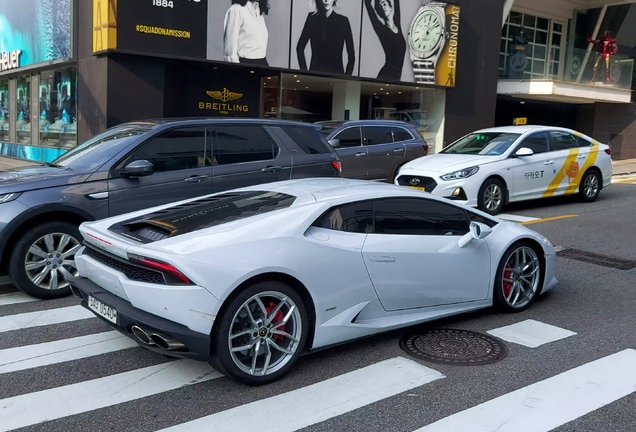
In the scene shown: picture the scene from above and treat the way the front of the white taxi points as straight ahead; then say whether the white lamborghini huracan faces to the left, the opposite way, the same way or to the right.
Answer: the opposite way

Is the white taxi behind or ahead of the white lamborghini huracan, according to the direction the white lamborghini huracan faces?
ahead

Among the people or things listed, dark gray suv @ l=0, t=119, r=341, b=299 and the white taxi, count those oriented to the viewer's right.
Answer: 0

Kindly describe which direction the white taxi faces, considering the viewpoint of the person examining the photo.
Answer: facing the viewer and to the left of the viewer

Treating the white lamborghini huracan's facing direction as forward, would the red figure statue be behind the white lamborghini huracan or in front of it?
in front

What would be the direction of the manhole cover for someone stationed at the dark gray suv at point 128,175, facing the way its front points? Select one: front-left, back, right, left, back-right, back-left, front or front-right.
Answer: left

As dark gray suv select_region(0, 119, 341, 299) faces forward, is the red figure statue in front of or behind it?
behind

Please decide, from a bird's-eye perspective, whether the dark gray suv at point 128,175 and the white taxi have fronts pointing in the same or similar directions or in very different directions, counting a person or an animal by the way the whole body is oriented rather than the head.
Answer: same or similar directions

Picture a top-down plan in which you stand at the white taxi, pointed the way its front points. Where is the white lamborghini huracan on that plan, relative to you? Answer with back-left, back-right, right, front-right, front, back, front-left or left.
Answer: front-left

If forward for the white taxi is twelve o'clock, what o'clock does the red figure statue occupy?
The red figure statue is roughly at 5 o'clock from the white taxi.

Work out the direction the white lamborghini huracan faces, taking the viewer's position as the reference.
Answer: facing away from the viewer and to the right of the viewer

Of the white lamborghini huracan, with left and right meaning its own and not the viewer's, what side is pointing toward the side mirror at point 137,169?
left

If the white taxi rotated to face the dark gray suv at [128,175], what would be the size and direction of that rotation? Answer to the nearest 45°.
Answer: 0° — it already faces it
